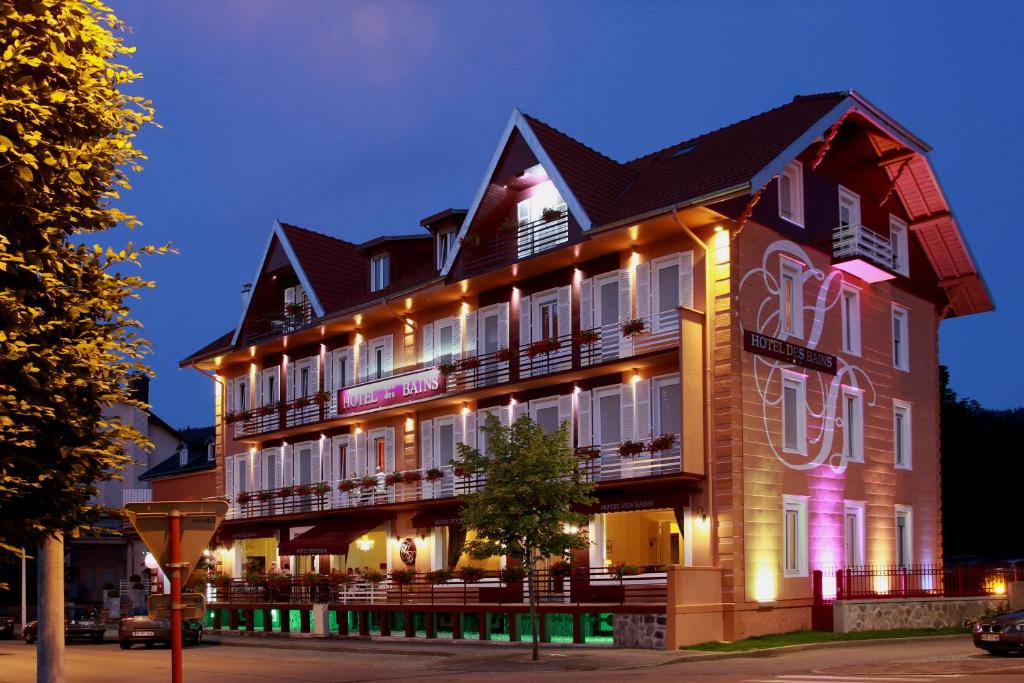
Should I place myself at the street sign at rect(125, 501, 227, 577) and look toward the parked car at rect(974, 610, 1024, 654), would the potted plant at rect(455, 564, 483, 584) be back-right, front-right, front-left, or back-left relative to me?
front-left

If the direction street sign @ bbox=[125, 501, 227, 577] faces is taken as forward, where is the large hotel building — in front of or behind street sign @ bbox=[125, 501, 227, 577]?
in front

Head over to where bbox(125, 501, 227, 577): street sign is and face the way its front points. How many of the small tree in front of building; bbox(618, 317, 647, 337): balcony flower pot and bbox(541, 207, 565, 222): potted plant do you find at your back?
0

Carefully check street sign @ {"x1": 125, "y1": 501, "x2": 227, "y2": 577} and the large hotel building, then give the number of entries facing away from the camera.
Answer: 1

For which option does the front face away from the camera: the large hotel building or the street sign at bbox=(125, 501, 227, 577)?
the street sign

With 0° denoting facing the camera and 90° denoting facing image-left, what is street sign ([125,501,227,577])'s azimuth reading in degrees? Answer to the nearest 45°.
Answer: approximately 180°

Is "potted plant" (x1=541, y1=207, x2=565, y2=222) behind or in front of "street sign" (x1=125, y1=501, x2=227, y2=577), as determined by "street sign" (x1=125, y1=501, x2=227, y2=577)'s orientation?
in front

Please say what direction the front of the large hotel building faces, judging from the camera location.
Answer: facing the viewer and to the left of the viewer
